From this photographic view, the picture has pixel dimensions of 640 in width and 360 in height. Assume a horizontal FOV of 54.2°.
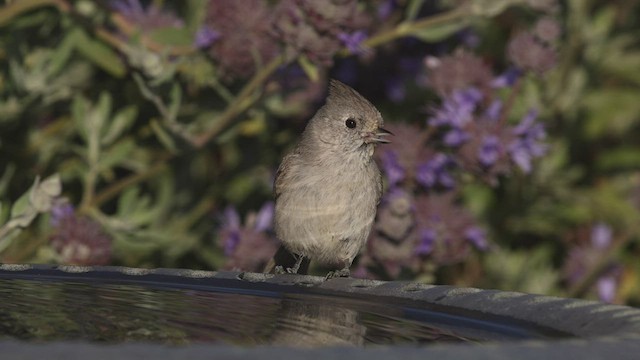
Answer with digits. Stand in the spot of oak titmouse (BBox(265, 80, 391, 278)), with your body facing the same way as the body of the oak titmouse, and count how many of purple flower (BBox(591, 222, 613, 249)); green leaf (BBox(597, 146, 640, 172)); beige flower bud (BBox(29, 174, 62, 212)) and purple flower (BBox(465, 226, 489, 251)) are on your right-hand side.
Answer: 1

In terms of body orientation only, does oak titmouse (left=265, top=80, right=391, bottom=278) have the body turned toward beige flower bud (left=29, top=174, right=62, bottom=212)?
no

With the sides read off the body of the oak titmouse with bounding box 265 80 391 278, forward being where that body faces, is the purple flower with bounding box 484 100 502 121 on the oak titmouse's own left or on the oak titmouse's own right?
on the oak titmouse's own left

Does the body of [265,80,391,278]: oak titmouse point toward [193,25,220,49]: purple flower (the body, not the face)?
no

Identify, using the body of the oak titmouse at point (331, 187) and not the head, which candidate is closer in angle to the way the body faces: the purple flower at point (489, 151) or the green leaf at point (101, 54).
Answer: the purple flower

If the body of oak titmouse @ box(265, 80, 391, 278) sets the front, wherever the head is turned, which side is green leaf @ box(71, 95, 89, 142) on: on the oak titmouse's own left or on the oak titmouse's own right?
on the oak titmouse's own right

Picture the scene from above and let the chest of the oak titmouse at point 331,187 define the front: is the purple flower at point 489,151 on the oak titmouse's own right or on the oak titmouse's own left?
on the oak titmouse's own left

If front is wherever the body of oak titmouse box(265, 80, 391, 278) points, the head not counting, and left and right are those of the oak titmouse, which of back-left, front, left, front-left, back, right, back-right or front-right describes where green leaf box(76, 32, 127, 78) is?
back-right

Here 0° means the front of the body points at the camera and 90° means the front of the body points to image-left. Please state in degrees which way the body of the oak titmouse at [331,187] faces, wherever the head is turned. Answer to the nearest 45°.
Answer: approximately 315°

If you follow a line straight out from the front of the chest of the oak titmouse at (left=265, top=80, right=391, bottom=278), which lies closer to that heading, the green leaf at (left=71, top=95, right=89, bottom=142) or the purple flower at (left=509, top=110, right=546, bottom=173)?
the purple flower

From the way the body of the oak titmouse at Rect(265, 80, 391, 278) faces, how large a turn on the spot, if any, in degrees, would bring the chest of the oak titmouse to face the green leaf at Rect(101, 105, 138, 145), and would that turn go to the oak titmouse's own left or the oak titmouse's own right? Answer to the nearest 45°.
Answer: approximately 135° to the oak titmouse's own right
